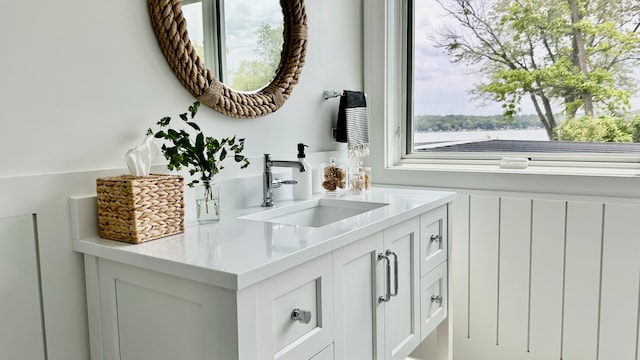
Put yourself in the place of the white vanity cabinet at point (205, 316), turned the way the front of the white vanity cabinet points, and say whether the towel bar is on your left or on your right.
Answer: on your left

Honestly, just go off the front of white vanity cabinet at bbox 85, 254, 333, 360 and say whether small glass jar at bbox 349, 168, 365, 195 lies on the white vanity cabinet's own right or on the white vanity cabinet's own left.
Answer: on the white vanity cabinet's own left
